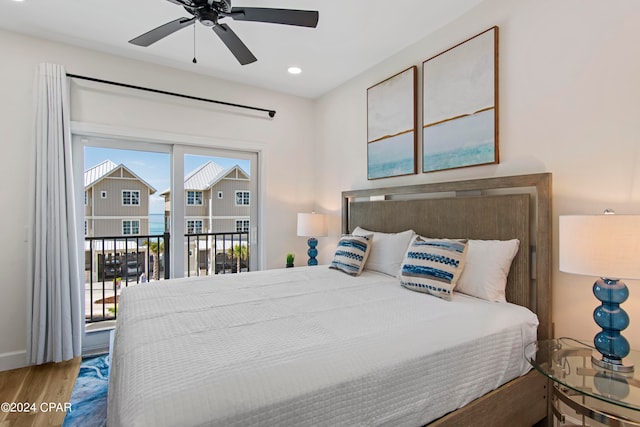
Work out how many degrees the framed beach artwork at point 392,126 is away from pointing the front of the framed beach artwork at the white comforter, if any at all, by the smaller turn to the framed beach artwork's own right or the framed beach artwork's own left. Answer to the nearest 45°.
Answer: approximately 45° to the framed beach artwork's own left

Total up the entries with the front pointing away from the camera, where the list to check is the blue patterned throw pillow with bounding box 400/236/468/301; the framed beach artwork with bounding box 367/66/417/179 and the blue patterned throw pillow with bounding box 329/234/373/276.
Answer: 0

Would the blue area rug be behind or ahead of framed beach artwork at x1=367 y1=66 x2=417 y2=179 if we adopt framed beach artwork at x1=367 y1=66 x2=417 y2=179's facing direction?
ahead

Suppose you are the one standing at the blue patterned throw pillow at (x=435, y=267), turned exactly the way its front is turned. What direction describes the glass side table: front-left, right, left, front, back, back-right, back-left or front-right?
left

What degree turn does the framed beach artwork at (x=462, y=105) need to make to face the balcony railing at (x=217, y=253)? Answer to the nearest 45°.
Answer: approximately 45° to its right

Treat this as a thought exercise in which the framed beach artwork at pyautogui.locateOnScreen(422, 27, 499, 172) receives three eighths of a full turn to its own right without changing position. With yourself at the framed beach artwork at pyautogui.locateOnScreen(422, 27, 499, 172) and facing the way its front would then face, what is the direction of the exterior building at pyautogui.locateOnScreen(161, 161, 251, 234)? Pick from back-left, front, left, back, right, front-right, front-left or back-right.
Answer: left

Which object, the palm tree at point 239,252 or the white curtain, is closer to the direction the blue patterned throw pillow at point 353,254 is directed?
the white curtain

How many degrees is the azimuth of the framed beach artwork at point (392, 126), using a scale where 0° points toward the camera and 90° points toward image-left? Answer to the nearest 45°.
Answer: approximately 45°

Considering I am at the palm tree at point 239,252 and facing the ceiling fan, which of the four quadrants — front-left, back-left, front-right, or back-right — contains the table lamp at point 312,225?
front-left

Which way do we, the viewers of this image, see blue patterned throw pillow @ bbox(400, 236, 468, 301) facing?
facing the viewer and to the left of the viewer
